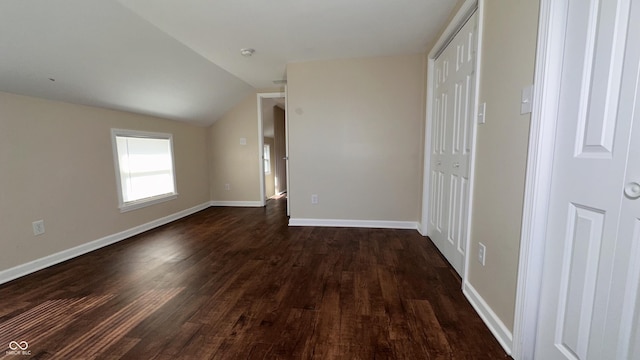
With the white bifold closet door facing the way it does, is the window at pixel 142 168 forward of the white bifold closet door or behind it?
forward

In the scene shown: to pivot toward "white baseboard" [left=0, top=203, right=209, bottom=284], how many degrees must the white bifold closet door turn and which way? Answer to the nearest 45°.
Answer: approximately 45° to its left

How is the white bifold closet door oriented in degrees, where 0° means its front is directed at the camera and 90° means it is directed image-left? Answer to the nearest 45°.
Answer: approximately 90°

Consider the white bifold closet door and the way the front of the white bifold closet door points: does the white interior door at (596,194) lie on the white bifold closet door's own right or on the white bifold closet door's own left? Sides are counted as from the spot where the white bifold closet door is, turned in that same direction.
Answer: on the white bifold closet door's own left

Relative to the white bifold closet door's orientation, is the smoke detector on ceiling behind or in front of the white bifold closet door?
in front
